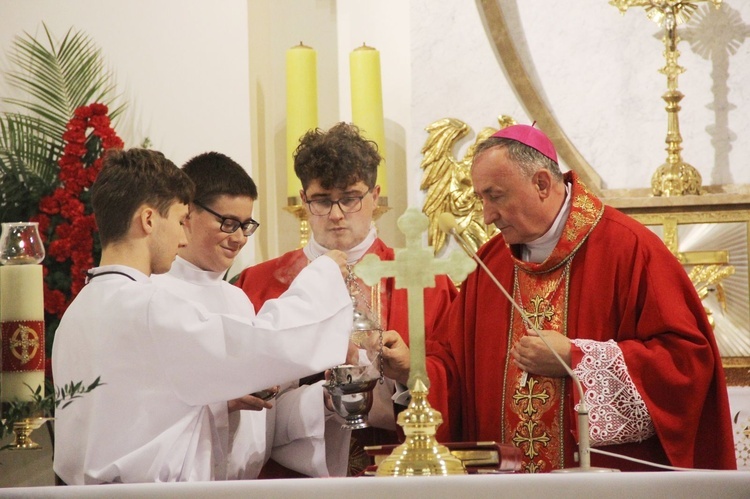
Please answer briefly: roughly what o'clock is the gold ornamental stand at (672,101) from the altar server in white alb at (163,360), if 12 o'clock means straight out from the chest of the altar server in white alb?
The gold ornamental stand is roughly at 12 o'clock from the altar server in white alb.

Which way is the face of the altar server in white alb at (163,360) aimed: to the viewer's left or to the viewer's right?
to the viewer's right

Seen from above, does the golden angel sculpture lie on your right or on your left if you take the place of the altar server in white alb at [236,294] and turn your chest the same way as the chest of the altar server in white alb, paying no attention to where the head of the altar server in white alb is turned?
on your left

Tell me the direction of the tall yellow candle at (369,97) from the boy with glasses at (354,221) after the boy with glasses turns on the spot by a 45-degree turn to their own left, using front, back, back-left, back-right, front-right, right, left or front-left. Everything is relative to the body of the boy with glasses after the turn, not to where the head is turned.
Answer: back-left

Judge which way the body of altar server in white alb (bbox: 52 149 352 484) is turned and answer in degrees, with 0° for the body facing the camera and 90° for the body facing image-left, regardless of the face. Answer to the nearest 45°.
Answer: approximately 225°

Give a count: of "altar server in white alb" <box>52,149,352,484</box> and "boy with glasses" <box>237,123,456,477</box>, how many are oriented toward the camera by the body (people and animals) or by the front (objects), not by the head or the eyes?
1

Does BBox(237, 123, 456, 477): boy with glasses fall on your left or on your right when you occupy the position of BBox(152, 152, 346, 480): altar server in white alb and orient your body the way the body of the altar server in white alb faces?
on your left

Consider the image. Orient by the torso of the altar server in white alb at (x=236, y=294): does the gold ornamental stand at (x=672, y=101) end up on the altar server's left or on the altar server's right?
on the altar server's left

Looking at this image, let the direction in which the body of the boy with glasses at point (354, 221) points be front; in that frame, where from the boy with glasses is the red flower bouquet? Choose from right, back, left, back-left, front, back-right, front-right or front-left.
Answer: back-right
